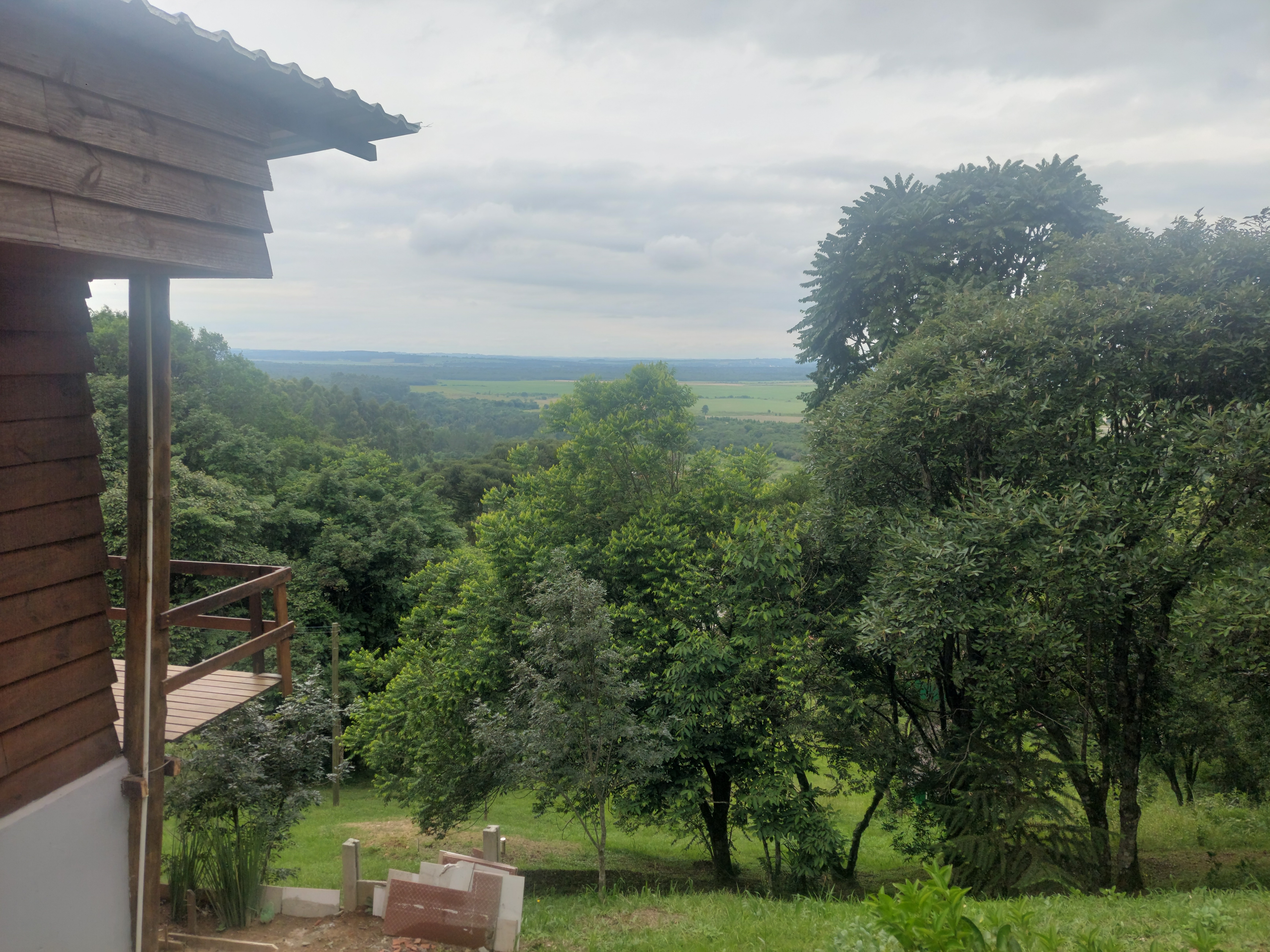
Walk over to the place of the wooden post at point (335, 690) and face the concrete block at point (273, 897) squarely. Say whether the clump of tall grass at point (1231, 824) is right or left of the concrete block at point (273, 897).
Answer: left

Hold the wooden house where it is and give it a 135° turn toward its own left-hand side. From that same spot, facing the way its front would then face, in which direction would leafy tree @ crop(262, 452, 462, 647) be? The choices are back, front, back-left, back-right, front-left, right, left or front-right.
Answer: right

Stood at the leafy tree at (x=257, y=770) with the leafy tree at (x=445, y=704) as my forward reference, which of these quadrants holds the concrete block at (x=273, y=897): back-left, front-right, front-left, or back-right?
back-right

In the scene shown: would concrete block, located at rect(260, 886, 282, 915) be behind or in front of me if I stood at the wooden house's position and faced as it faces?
in front

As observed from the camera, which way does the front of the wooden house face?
facing away from the viewer and to the right of the viewer

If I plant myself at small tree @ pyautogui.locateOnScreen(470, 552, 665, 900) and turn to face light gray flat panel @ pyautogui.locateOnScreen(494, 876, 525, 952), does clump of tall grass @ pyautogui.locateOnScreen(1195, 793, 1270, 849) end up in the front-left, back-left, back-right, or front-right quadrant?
back-left

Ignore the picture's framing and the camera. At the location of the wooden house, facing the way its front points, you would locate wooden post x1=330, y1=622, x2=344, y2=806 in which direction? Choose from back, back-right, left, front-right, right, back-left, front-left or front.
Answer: front-left

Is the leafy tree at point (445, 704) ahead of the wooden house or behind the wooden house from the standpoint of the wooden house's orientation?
ahead

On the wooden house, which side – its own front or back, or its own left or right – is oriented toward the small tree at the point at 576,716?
front

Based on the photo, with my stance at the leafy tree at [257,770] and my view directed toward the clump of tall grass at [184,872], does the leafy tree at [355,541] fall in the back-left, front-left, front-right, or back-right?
back-right
